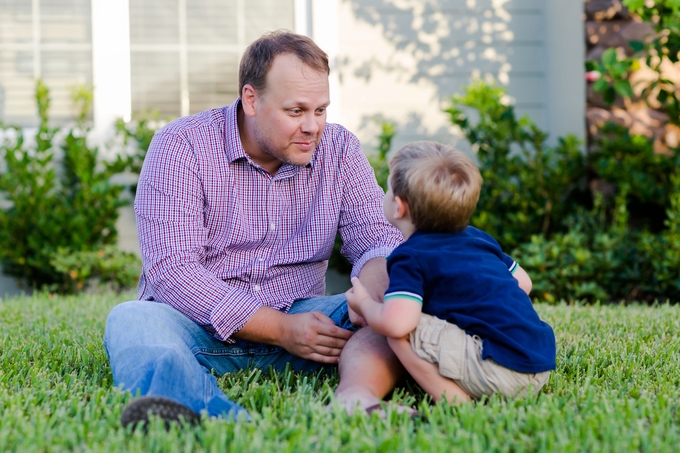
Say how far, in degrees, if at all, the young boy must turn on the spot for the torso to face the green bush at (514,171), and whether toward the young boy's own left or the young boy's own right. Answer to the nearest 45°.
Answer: approximately 45° to the young boy's own right

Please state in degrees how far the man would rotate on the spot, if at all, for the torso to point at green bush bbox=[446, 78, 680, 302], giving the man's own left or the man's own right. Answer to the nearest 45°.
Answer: approximately 90° to the man's own left

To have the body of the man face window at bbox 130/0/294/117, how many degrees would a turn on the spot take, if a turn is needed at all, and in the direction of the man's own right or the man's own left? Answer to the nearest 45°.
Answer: approximately 135° to the man's own left

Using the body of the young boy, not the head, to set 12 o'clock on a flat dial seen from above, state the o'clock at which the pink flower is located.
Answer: The pink flower is roughly at 2 o'clock from the young boy.

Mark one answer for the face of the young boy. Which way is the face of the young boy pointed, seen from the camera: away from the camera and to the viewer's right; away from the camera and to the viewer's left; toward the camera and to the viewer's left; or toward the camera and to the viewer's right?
away from the camera and to the viewer's left

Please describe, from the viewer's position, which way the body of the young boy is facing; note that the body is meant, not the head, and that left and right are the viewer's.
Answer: facing away from the viewer and to the left of the viewer

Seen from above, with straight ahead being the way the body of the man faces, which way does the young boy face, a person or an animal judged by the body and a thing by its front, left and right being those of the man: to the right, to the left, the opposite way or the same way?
the opposite way
